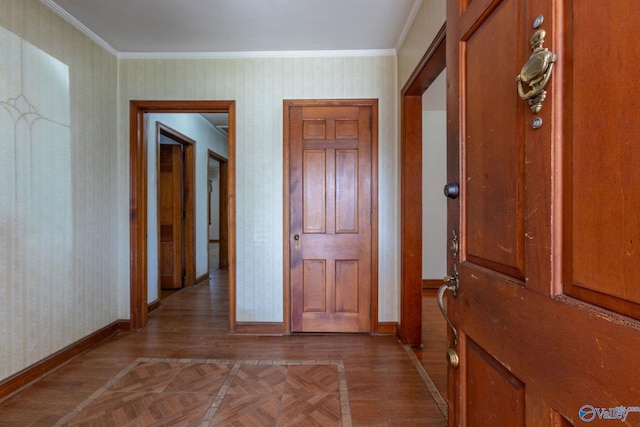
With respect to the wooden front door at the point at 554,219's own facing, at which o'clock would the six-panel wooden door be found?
The six-panel wooden door is roughly at 3 o'clock from the wooden front door.

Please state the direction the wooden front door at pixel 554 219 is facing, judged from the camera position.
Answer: facing the viewer and to the left of the viewer

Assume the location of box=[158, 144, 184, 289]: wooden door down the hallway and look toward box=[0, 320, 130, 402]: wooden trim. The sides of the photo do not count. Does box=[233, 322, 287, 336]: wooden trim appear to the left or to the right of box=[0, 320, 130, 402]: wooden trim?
left

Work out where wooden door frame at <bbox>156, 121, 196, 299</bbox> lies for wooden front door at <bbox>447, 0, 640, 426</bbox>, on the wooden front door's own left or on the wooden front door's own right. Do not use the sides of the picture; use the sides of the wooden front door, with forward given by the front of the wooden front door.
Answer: on the wooden front door's own right

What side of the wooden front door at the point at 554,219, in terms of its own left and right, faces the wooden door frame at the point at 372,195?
right

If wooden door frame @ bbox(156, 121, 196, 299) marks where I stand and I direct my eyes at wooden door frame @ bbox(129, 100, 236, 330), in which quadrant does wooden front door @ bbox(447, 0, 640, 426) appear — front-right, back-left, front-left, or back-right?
front-left

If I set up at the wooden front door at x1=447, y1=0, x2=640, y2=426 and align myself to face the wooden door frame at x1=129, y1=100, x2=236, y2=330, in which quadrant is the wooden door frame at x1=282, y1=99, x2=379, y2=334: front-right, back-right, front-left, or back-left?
front-right
